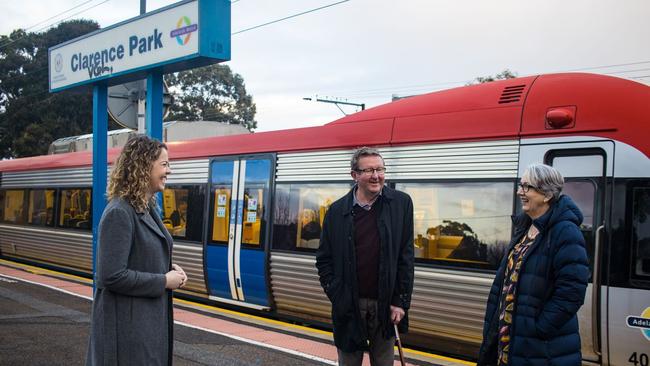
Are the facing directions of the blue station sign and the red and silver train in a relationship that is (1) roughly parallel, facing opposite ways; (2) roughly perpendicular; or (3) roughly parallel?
roughly perpendicular

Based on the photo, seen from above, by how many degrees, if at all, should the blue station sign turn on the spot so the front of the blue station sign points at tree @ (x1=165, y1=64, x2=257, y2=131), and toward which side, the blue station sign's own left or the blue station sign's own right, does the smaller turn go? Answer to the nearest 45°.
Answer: approximately 135° to the blue station sign's own right

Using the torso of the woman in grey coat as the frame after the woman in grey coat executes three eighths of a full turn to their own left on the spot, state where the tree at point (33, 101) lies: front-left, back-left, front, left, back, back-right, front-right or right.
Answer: front-right

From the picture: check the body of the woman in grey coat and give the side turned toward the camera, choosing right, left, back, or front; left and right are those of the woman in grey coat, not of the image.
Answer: right

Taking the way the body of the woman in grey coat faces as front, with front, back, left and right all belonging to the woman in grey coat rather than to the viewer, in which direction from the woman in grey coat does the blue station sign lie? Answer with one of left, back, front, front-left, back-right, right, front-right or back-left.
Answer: left

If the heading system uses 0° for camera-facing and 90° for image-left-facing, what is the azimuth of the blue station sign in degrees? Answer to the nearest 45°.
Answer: approximately 45°

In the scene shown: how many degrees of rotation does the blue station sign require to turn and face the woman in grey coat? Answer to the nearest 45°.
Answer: approximately 45° to its left

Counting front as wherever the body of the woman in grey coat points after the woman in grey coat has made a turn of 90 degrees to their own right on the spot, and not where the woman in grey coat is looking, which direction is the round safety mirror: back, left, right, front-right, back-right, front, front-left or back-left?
back

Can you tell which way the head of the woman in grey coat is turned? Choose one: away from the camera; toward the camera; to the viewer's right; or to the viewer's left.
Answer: to the viewer's right

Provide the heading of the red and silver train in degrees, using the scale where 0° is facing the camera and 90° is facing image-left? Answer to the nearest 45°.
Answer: approximately 315°

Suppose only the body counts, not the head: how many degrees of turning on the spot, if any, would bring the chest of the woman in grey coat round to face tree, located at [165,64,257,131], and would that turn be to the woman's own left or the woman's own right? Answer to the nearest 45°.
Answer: approximately 90° to the woman's own left

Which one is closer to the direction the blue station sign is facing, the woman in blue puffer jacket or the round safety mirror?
the woman in blue puffer jacket

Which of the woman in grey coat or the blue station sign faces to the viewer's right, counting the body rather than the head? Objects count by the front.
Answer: the woman in grey coat

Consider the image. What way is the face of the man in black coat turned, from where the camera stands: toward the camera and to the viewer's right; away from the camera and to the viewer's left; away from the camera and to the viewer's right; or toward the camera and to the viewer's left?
toward the camera and to the viewer's right
